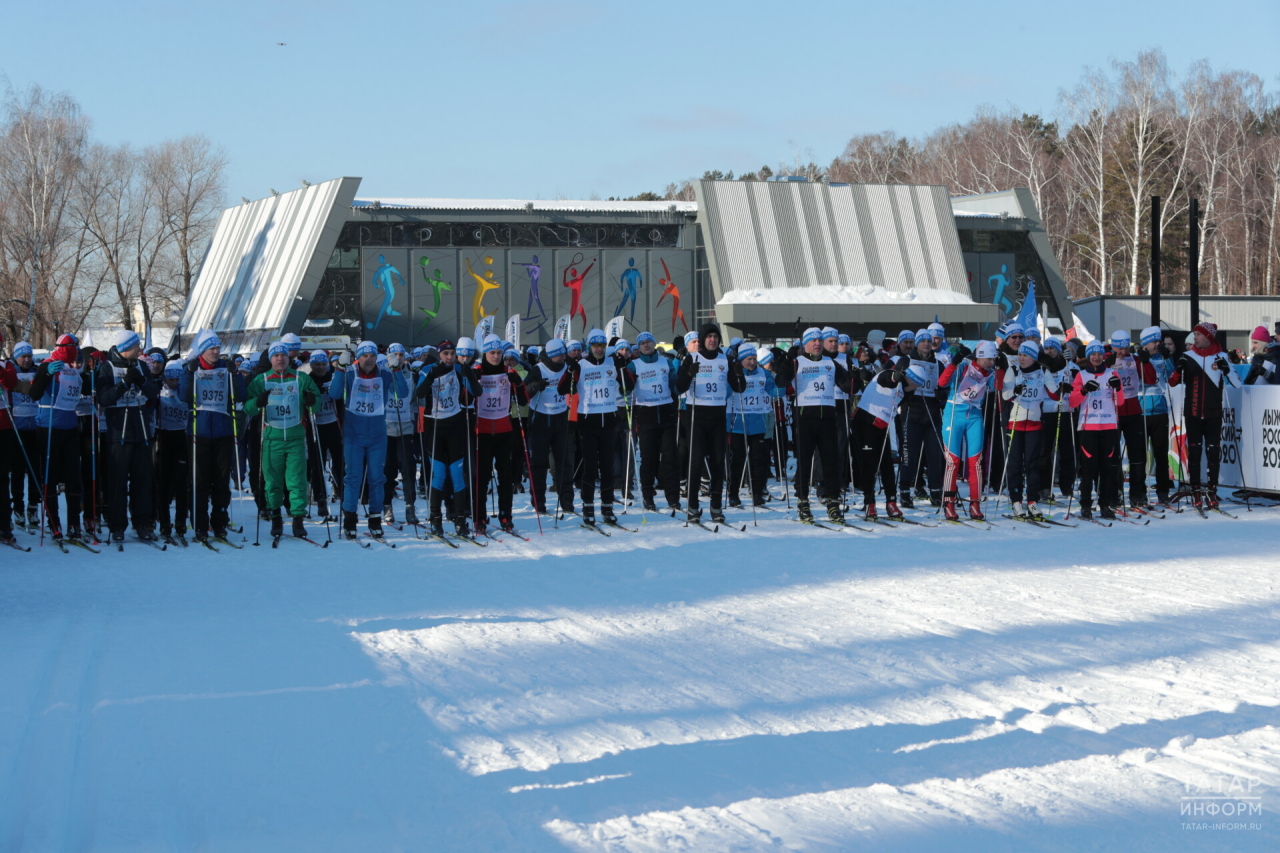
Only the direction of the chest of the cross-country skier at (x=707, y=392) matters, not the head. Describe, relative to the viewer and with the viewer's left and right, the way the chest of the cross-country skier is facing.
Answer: facing the viewer

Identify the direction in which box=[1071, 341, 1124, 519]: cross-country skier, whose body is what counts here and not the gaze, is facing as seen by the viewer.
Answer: toward the camera

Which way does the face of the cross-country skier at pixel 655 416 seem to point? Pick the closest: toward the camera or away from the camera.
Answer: toward the camera

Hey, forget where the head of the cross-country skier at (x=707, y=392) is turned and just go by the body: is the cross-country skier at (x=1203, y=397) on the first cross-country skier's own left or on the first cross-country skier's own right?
on the first cross-country skier's own left

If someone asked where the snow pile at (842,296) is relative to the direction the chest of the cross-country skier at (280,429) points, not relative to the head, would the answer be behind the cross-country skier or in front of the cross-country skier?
behind

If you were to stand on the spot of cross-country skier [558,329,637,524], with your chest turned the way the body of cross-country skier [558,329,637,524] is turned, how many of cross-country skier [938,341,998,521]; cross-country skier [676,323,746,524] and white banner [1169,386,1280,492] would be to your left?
3

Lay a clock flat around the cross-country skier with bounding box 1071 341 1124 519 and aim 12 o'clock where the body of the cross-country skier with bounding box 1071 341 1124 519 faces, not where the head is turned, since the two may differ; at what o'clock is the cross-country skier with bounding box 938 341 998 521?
the cross-country skier with bounding box 938 341 998 521 is roughly at 2 o'clock from the cross-country skier with bounding box 1071 341 1124 519.

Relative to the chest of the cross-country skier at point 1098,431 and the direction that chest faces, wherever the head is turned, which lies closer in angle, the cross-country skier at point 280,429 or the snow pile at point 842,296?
the cross-country skier

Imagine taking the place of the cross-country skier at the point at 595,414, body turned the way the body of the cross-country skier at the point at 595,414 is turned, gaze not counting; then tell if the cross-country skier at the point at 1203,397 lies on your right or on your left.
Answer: on your left

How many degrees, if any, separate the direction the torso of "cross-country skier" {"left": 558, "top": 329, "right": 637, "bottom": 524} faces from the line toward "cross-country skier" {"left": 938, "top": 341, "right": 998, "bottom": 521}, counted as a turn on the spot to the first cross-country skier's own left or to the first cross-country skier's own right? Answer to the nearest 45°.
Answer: approximately 90° to the first cross-country skier's own left

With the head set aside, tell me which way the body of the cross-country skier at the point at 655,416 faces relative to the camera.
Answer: toward the camera

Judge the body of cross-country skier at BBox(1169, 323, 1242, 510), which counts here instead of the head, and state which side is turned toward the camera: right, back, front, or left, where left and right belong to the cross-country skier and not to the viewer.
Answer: front
